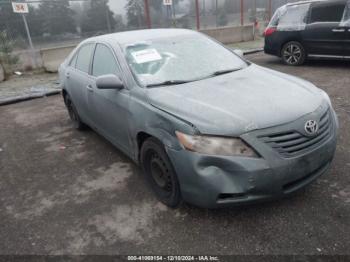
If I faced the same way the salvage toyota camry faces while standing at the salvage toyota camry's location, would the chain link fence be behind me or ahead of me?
behind

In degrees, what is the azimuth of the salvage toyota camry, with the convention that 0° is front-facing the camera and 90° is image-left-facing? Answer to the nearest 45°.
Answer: approximately 315°

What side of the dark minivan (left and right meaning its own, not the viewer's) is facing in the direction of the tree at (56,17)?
back

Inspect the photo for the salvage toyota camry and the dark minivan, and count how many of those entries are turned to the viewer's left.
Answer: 0

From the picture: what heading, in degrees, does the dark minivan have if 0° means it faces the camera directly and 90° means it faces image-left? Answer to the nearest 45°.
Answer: approximately 270°

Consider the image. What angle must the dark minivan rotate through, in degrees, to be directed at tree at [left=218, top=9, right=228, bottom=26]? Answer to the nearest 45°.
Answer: approximately 135° to its left

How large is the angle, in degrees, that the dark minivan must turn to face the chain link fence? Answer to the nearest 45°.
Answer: approximately 180°

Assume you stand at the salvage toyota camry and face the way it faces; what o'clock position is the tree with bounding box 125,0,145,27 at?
The tree is roughly at 7 o'clock from the salvage toyota camry.

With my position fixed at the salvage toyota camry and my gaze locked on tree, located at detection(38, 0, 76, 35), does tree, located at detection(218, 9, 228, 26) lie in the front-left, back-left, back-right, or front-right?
front-right

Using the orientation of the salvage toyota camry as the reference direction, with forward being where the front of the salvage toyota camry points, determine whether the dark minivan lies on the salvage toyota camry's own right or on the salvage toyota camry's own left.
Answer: on the salvage toyota camry's own left

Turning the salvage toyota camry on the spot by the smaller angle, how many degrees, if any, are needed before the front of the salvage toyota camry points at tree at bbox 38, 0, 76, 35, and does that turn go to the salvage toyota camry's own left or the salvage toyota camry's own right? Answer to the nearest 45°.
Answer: approximately 180°
